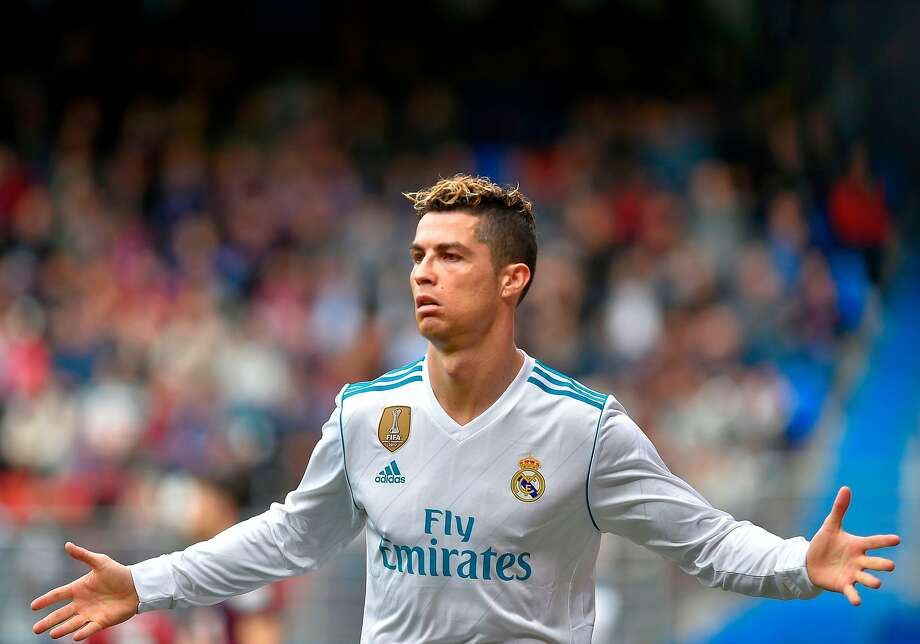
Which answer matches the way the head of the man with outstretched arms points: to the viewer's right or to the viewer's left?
to the viewer's left

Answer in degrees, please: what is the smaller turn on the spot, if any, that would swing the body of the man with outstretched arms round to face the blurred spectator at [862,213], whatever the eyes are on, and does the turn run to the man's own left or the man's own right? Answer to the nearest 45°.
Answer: approximately 135° to the man's own left

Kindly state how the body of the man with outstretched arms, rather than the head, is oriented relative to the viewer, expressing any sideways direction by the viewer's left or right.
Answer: facing the viewer
